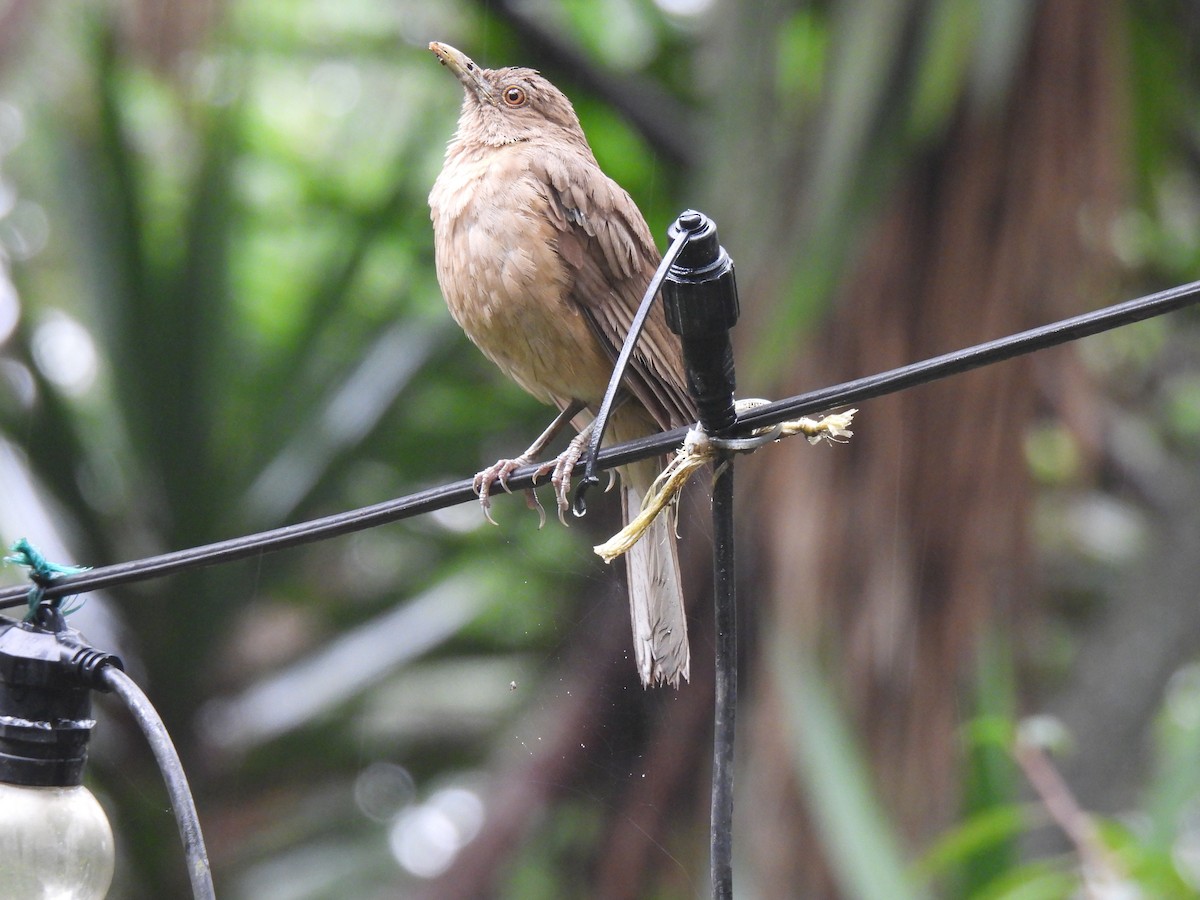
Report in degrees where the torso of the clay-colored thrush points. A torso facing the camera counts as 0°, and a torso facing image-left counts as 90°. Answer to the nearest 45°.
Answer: approximately 45°
